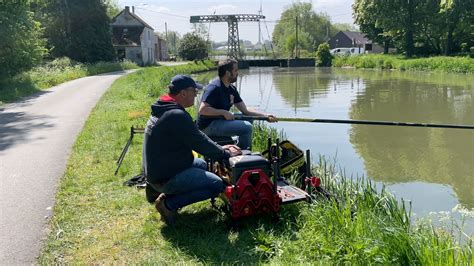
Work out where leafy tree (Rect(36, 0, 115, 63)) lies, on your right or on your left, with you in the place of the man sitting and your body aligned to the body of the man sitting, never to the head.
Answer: on your left

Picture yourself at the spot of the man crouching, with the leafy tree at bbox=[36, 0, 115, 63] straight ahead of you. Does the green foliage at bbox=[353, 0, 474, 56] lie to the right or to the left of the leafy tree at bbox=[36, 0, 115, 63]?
right

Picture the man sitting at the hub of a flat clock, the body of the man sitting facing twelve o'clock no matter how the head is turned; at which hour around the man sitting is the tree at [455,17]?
The tree is roughly at 10 o'clock from the man sitting.

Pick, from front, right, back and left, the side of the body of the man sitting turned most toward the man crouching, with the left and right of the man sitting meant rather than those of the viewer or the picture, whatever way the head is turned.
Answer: right

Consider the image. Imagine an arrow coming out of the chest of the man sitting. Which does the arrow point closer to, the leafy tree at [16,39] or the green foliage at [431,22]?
the green foliage

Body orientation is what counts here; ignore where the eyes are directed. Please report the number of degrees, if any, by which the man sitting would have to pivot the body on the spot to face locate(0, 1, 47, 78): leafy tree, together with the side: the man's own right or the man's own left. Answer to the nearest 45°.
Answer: approximately 135° to the man's own left

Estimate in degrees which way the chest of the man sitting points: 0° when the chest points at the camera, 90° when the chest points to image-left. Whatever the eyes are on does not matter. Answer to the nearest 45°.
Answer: approximately 270°

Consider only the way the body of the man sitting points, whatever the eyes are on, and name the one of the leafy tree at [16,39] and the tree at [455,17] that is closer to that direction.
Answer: the tree
